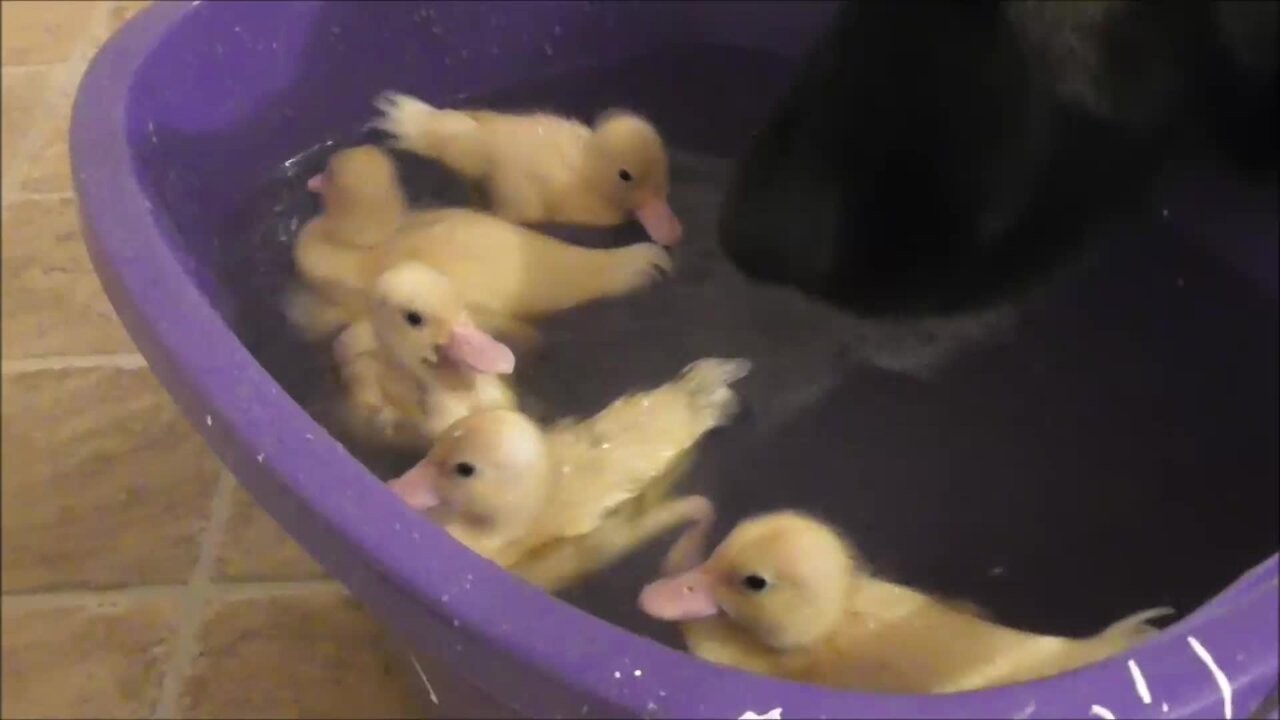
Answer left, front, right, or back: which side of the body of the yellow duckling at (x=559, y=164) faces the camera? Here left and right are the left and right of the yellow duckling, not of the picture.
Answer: right

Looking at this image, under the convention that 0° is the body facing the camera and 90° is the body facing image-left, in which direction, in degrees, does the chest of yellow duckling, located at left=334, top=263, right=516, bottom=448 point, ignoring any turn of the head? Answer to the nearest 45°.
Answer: approximately 315°

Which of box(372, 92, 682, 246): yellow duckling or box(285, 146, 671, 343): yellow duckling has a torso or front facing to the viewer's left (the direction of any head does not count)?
box(285, 146, 671, 343): yellow duckling

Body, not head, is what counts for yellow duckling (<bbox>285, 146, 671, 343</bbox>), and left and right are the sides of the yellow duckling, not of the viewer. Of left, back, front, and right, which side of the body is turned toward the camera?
left

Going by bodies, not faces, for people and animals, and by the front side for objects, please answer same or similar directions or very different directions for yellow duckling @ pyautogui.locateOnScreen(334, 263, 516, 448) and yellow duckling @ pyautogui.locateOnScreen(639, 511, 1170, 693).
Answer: very different directions

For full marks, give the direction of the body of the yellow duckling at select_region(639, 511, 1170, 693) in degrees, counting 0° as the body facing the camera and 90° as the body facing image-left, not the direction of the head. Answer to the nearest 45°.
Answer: approximately 90°

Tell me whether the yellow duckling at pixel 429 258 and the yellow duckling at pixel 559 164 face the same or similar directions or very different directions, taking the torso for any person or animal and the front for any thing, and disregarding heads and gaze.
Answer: very different directions
